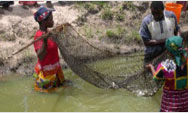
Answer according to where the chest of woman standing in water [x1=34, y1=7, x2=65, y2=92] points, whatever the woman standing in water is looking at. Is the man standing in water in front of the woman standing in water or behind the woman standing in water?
in front

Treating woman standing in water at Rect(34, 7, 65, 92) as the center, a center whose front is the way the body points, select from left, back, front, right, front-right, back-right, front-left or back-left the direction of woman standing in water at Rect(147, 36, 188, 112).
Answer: front-right

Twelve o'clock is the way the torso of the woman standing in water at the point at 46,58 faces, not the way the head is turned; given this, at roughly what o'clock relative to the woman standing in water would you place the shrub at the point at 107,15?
The shrub is roughly at 10 o'clock from the woman standing in water.

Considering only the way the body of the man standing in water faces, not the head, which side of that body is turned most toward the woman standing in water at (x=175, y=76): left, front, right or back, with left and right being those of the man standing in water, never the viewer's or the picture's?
front

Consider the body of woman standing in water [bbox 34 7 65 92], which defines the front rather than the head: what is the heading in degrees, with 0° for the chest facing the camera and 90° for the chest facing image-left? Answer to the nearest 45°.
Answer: approximately 270°

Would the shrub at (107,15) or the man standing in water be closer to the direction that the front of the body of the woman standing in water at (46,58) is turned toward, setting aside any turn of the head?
the man standing in water

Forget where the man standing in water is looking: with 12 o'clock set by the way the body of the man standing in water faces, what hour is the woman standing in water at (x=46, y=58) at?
The woman standing in water is roughly at 3 o'clock from the man standing in water.

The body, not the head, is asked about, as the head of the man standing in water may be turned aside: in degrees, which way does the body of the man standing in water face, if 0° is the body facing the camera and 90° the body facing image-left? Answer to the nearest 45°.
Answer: approximately 0°

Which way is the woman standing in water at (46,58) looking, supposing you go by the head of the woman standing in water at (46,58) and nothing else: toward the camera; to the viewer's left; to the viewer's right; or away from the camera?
to the viewer's right

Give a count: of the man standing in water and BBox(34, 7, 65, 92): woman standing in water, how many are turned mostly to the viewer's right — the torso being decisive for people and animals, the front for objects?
1

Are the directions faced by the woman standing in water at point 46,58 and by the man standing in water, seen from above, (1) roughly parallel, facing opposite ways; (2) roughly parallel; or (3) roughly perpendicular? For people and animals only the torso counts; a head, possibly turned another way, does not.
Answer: roughly perpendicular
